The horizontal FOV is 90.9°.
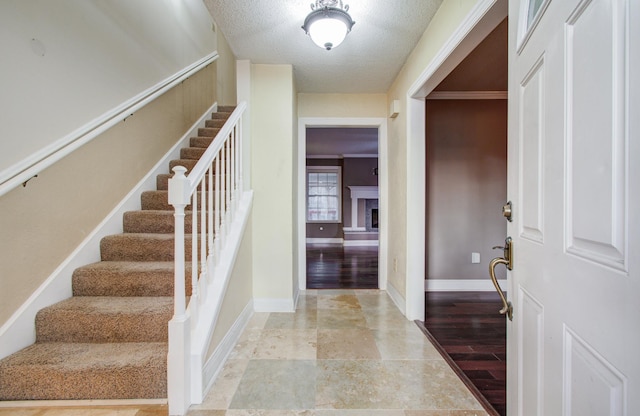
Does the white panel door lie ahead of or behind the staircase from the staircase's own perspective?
ahead

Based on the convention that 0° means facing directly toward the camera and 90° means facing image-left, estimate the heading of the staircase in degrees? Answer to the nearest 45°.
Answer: approximately 0°

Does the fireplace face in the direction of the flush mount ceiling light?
yes

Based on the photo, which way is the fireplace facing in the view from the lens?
facing the viewer

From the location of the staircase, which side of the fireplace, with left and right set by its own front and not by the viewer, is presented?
front

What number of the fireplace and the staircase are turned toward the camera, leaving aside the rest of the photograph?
2
